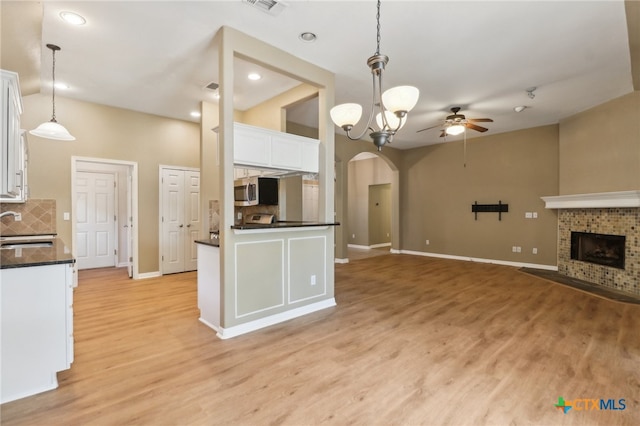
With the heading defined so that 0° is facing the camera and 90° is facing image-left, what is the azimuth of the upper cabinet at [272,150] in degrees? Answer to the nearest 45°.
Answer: approximately 315°

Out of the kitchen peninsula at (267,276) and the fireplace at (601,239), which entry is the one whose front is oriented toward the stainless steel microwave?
the fireplace

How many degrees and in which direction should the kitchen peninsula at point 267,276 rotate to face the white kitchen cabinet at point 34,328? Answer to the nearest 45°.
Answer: approximately 90° to its right

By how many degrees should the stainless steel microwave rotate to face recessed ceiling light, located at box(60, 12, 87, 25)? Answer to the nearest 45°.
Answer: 0° — it already faces it

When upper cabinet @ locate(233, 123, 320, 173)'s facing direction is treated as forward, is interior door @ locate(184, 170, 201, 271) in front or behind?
behind

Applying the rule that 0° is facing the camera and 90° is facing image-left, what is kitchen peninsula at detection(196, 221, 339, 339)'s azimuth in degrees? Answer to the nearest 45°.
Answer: approximately 315°

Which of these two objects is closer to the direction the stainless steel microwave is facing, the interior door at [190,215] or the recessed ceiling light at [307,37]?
the recessed ceiling light

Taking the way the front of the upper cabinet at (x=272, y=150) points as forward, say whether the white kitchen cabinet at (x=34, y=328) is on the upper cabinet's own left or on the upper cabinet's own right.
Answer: on the upper cabinet's own right

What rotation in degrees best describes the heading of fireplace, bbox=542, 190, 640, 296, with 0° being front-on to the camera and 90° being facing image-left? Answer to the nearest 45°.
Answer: approximately 45°

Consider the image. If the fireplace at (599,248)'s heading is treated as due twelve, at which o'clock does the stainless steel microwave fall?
The stainless steel microwave is roughly at 12 o'clock from the fireplace.

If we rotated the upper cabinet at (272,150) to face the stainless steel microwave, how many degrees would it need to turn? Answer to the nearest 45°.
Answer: approximately 135° to its left

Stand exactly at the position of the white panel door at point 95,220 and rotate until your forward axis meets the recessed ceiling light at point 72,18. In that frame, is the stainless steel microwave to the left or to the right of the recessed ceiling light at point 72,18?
left
